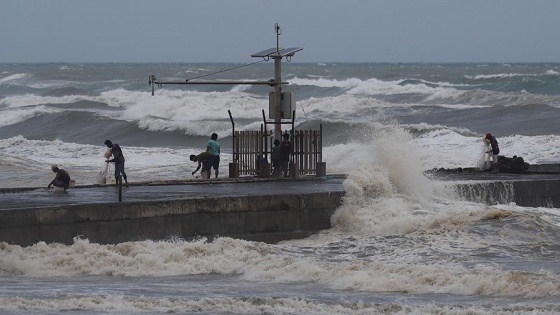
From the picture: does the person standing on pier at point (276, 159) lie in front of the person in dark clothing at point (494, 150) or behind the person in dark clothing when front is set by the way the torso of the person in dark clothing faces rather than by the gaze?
in front

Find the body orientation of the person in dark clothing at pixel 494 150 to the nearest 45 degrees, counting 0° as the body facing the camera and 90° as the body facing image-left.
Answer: approximately 90°

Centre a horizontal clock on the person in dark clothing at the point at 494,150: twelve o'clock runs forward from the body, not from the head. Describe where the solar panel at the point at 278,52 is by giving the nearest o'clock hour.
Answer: The solar panel is roughly at 11 o'clock from the person in dark clothing.

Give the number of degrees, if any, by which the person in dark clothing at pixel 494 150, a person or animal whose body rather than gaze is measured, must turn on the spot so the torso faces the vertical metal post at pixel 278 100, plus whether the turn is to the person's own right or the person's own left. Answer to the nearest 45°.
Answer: approximately 45° to the person's own left

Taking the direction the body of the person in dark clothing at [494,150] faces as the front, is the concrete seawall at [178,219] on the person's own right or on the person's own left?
on the person's own left

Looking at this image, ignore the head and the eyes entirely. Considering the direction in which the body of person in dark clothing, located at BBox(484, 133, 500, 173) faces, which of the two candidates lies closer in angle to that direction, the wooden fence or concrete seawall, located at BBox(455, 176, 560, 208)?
the wooden fence

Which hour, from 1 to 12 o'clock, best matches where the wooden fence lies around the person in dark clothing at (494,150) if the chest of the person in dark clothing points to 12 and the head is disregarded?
The wooden fence is roughly at 11 o'clock from the person in dark clothing.
